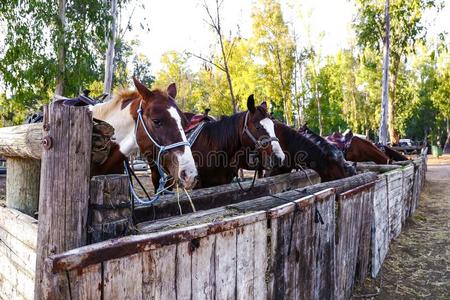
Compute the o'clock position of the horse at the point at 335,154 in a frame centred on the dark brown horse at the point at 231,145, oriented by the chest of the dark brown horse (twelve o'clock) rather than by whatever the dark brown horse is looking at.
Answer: The horse is roughly at 10 o'clock from the dark brown horse.

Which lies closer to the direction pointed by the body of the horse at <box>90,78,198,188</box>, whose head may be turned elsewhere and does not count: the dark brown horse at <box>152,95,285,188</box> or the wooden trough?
the wooden trough

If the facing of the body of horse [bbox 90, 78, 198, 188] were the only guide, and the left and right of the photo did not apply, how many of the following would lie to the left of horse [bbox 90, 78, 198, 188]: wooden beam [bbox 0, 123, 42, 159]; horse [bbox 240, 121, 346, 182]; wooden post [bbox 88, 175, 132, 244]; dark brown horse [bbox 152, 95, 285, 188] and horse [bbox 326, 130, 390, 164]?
3

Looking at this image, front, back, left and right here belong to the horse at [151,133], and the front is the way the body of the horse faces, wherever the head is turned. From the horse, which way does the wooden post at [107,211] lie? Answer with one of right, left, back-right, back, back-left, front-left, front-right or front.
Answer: front-right

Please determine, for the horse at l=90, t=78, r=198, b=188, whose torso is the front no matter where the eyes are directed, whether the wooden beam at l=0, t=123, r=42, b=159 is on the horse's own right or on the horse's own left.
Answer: on the horse's own right

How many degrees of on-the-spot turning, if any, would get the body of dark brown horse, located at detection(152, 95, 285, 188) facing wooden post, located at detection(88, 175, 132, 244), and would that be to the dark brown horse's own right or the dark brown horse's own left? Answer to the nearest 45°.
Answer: approximately 45° to the dark brown horse's own right

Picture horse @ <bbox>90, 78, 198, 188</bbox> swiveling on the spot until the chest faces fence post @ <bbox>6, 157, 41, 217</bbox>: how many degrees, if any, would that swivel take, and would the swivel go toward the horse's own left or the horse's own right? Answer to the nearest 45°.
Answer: approximately 135° to the horse's own right

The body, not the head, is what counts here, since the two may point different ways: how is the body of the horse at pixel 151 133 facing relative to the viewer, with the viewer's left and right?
facing the viewer and to the right of the viewer

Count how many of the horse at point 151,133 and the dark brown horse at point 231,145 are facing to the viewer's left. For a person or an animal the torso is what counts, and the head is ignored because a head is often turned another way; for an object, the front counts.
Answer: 0

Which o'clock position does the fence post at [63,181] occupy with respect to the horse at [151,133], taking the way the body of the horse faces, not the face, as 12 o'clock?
The fence post is roughly at 2 o'clock from the horse.

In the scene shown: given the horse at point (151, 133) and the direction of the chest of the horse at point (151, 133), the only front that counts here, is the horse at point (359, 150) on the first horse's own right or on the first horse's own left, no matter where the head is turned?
on the first horse's own left

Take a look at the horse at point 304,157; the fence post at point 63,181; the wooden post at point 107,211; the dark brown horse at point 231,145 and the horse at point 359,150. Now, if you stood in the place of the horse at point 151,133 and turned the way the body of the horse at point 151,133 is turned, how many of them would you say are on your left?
3

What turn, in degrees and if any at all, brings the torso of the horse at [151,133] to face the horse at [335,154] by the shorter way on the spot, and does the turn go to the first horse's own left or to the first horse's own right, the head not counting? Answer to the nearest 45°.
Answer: approximately 90° to the first horse's own left

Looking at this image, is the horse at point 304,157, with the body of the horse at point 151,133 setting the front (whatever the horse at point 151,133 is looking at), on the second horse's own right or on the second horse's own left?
on the second horse's own left

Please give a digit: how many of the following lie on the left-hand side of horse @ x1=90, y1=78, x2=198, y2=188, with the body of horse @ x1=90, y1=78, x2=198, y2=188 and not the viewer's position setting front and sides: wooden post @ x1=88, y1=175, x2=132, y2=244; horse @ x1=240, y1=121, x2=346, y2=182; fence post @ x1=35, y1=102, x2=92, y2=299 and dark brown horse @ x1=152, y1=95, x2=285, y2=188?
2
